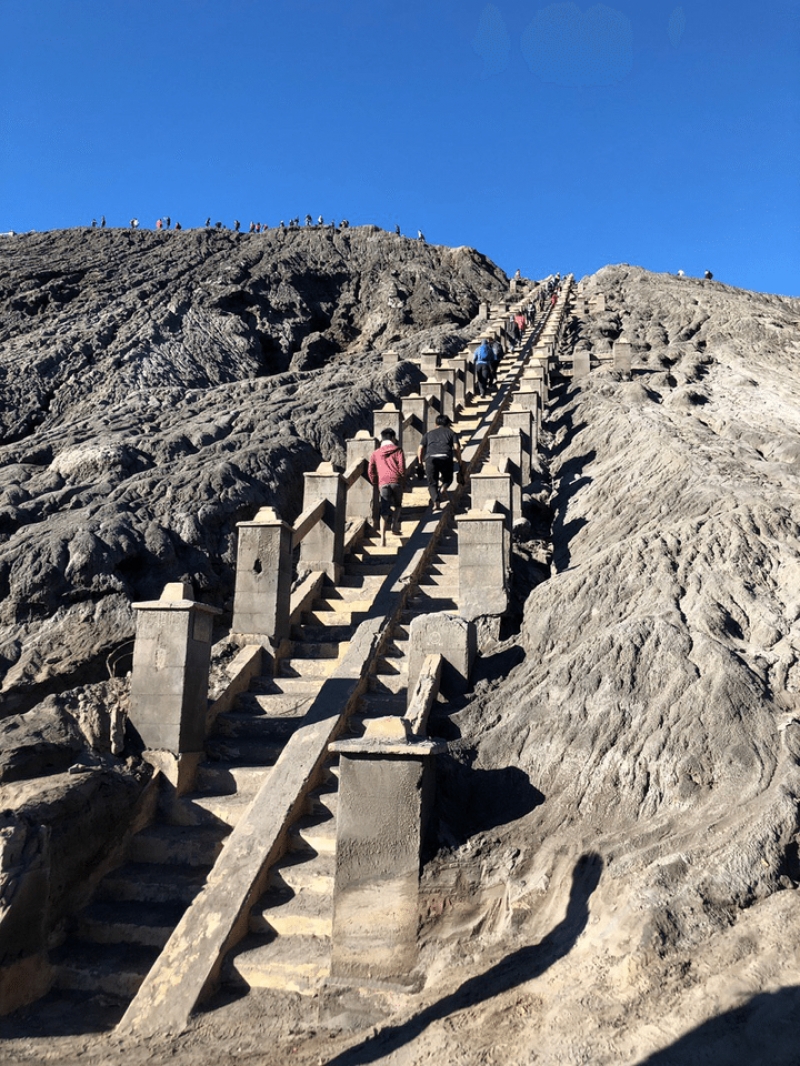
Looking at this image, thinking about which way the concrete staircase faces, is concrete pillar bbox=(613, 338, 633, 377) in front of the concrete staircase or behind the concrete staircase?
behind

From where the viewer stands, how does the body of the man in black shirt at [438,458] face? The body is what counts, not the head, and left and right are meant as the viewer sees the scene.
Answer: facing away from the viewer

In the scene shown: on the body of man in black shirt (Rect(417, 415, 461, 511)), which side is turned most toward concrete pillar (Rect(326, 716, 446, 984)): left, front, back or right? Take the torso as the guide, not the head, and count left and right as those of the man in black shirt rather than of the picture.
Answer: back

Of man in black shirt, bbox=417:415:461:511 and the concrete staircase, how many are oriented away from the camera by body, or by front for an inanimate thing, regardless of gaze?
1

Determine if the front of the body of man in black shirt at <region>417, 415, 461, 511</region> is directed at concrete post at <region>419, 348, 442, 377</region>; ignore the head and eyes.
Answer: yes

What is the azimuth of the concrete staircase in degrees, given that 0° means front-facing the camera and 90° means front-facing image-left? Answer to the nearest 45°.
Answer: approximately 0°

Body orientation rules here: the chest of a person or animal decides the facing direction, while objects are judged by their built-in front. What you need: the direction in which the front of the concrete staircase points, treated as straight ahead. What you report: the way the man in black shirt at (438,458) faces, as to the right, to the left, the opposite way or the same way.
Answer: the opposite way

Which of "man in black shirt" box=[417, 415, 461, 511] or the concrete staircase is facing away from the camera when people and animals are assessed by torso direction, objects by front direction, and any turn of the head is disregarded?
the man in black shirt
